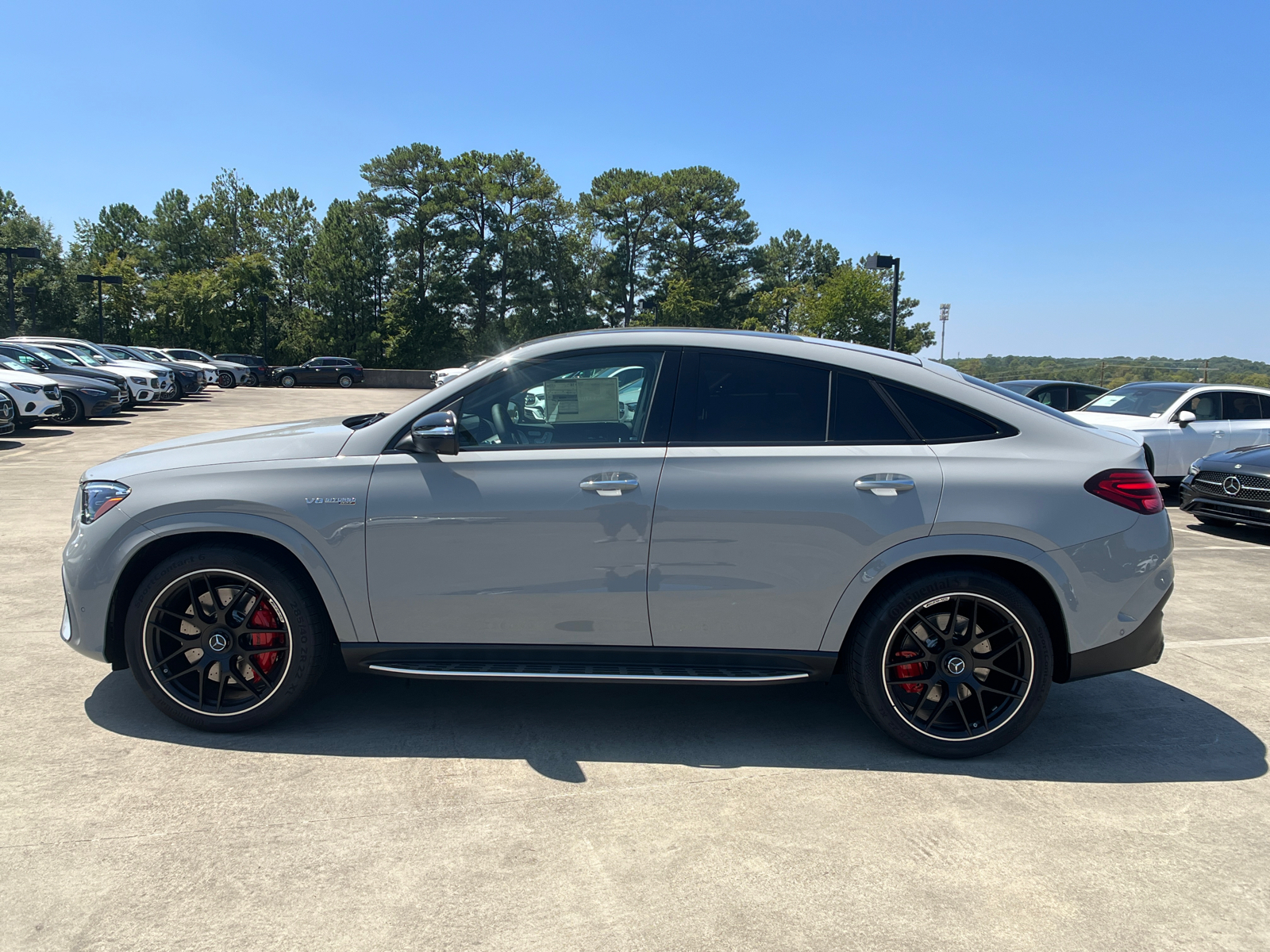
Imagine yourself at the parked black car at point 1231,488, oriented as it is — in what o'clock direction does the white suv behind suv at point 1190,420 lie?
The white suv behind suv is roughly at 4 o'clock from the parked black car.

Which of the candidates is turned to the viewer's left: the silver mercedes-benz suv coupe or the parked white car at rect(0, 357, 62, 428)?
the silver mercedes-benz suv coupe

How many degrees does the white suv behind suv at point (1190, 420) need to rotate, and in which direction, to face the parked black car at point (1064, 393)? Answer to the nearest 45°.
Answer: approximately 90° to its right

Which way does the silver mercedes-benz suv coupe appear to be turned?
to the viewer's left

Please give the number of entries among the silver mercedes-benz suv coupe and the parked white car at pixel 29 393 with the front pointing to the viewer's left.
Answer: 1

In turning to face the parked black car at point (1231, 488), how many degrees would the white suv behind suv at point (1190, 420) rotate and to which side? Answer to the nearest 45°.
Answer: approximately 45° to its left
